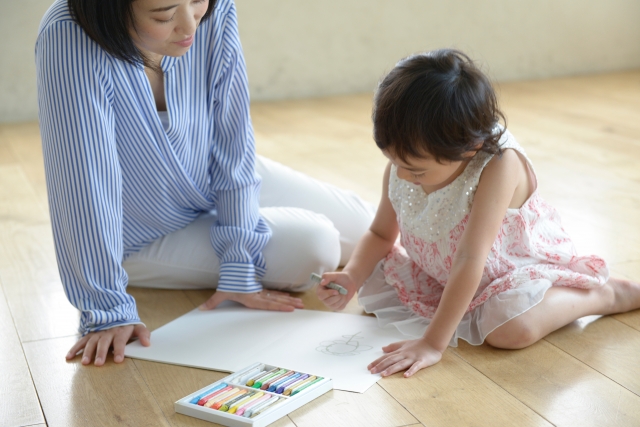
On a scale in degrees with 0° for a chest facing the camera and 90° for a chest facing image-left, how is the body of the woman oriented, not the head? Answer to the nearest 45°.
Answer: approximately 315°

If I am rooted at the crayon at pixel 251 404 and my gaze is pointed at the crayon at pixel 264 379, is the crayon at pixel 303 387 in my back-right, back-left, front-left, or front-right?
front-right

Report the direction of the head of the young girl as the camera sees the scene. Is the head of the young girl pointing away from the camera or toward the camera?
toward the camera

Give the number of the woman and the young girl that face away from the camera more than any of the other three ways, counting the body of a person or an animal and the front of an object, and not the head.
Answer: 0

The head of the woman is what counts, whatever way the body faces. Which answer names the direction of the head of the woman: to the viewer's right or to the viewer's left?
to the viewer's right

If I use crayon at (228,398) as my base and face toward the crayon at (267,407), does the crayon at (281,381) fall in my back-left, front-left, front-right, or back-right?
front-left

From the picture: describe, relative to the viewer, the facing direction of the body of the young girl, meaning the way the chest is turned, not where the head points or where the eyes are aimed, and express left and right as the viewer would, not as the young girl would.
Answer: facing the viewer and to the left of the viewer
